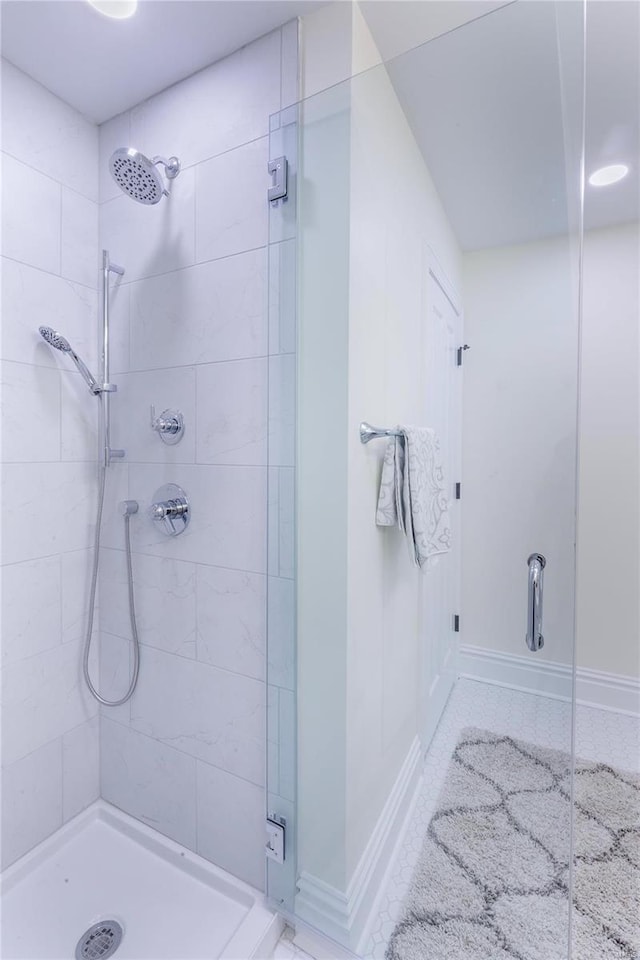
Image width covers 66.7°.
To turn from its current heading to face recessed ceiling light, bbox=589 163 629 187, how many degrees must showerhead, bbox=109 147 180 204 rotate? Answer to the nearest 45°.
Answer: approximately 135° to its left

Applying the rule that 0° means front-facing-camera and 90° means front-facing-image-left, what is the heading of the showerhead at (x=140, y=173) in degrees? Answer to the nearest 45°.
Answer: approximately 45°

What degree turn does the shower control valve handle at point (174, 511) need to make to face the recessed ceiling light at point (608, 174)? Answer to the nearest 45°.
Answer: approximately 135° to its left

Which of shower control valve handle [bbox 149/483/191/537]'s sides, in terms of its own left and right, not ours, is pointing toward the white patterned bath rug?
left

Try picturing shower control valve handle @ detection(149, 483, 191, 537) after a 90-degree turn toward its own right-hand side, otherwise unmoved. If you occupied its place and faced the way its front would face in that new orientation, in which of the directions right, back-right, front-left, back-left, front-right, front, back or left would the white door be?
back

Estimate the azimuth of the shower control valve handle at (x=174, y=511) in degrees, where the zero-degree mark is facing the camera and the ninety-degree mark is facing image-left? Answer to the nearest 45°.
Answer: approximately 45°
